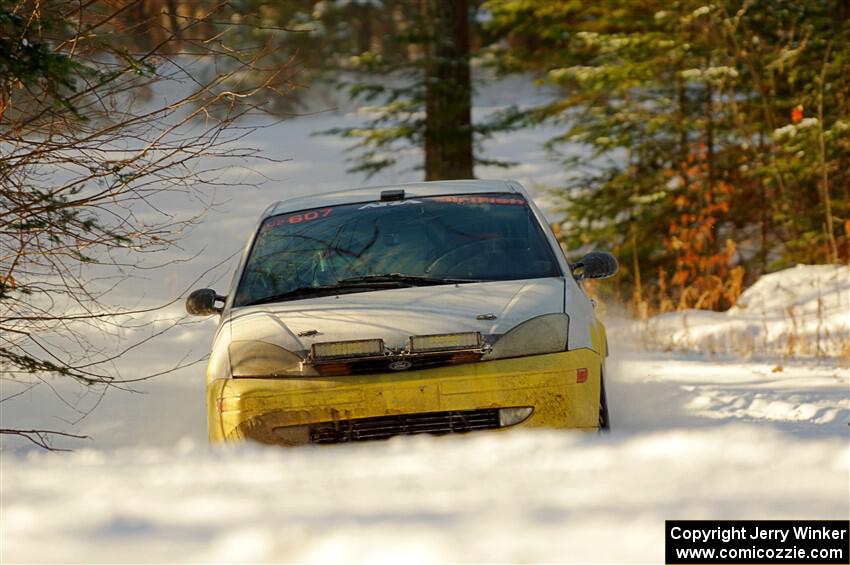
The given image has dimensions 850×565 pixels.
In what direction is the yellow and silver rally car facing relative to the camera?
toward the camera
